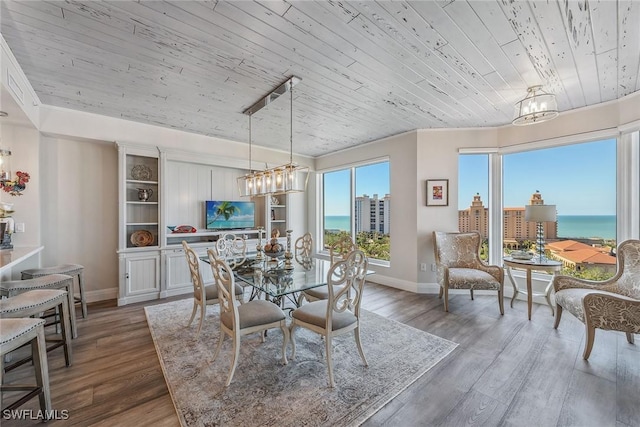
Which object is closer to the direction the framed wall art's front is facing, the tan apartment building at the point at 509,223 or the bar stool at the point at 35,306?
the bar stool

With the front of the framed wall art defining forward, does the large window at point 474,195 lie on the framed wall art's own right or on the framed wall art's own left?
on the framed wall art's own left

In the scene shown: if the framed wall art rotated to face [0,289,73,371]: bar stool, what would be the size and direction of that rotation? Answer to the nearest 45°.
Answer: approximately 45° to its right

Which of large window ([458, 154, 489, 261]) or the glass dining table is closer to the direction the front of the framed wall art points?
the glass dining table

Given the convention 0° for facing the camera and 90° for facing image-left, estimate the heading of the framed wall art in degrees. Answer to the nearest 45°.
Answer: approximately 0°

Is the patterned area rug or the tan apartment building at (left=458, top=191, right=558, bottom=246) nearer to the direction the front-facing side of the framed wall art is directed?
the patterned area rug

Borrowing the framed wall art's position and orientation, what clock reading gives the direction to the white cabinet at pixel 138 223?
The white cabinet is roughly at 2 o'clock from the framed wall art.

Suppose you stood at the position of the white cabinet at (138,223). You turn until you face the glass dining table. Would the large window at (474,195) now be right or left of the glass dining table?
left

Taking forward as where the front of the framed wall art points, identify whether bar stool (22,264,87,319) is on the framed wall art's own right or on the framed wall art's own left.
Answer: on the framed wall art's own right

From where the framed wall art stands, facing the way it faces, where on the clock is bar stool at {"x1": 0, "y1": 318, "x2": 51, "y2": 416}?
The bar stool is roughly at 1 o'clock from the framed wall art.

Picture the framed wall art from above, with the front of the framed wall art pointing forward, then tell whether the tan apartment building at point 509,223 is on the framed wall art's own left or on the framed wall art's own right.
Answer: on the framed wall art's own left

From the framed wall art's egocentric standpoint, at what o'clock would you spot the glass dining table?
The glass dining table is roughly at 1 o'clock from the framed wall art.

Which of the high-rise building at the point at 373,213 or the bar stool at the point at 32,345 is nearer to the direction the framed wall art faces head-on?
the bar stool

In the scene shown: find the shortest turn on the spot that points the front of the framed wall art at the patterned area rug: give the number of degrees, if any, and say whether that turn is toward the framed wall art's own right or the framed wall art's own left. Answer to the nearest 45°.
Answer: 0° — it already faces it

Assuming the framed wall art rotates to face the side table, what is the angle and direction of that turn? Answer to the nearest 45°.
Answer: approximately 45° to its left
